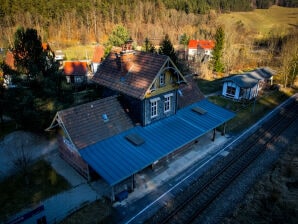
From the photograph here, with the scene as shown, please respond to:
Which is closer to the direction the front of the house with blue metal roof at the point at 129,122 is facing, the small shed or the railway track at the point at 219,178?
the railway track

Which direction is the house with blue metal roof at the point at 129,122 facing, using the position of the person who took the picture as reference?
facing the viewer and to the right of the viewer

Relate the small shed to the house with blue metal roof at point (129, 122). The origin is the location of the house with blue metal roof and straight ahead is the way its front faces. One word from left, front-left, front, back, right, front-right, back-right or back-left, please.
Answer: left

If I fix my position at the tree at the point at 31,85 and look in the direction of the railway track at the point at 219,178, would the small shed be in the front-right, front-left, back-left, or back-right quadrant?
front-left

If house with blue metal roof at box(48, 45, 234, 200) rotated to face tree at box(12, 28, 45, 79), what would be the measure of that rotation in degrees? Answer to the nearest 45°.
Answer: approximately 180°

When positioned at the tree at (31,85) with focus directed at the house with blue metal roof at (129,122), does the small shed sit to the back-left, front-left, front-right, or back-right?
front-left

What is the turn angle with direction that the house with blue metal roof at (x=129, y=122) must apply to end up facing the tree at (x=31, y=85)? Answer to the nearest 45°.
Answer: approximately 180°

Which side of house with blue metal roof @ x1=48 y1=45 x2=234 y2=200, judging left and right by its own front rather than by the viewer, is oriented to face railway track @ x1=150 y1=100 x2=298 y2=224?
front
